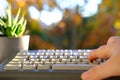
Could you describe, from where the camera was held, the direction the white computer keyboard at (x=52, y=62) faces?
facing the viewer
